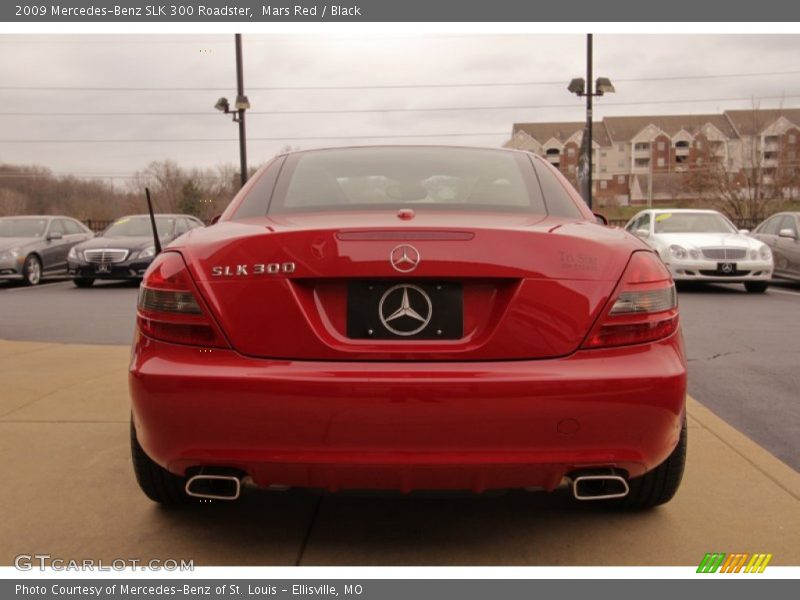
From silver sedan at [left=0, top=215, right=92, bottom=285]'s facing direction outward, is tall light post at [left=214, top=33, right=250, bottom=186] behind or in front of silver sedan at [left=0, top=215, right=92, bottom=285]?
behind

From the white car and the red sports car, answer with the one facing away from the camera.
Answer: the red sports car

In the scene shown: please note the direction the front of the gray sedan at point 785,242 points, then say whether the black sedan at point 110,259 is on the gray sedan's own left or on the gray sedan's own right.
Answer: on the gray sedan's own right

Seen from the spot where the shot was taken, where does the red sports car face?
facing away from the viewer

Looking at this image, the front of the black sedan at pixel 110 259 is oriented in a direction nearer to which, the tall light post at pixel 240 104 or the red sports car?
the red sports car

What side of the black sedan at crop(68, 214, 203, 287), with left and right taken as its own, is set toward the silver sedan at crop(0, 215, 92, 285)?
right

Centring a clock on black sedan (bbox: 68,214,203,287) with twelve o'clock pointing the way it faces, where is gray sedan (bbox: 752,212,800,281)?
gray sedan (bbox: 752,212,800,281) is roughly at 8 o'clock from black sedan (bbox: 68,214,203,287).

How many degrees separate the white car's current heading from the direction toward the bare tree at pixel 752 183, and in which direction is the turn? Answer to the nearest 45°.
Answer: approximately 135° to its left

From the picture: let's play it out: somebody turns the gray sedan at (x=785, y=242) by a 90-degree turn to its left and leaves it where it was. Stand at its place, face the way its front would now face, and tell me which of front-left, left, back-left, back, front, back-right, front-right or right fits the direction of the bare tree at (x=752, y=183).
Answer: front-left
